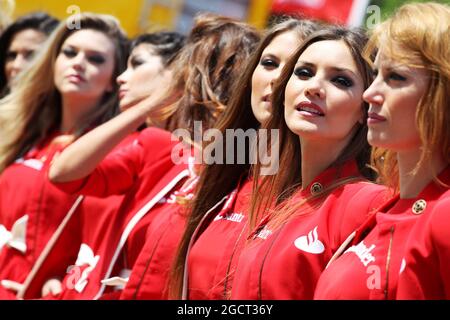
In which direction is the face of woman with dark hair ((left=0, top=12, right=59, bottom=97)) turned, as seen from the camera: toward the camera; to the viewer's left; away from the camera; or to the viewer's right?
toward the camera

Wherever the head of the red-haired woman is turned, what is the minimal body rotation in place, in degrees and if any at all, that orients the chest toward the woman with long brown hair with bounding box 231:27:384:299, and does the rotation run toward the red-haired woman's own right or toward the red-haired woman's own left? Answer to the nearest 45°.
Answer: approximately 90° to the red-haired woman's own right

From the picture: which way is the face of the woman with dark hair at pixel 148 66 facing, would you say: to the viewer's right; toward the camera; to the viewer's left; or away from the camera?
to the viewer's left

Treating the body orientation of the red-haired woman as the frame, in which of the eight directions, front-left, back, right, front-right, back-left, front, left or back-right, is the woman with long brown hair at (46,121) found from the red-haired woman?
right

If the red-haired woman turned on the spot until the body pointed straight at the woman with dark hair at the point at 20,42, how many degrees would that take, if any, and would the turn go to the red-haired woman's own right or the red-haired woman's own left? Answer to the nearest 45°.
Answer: approximately 90° to the red-haired woman's own right

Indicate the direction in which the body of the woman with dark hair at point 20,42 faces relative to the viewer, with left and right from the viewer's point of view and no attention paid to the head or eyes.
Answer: facing the viewer and to the left of the viewer

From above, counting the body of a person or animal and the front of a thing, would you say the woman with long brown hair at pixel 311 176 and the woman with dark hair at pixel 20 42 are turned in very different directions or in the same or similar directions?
same or similar directions

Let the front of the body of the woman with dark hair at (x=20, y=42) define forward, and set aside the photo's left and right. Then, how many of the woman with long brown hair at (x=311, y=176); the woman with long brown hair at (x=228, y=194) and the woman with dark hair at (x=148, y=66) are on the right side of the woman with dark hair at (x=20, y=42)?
0

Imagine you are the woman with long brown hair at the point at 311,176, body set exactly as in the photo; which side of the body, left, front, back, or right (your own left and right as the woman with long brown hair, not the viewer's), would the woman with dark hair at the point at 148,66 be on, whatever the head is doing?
right

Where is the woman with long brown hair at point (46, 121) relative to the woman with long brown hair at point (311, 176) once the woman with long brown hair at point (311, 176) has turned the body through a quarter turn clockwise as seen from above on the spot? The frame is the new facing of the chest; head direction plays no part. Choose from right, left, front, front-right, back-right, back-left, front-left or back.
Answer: front

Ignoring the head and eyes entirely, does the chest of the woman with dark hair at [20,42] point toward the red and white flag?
no

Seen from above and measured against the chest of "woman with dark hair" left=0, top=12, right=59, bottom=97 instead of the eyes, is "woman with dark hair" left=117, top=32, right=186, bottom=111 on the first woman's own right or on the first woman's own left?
on the first woman's own left

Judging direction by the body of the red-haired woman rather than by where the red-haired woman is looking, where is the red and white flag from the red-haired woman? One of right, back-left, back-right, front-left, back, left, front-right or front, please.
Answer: back-right

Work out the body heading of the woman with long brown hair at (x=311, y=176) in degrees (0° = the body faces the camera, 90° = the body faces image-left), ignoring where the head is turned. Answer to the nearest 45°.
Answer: approximately 45°

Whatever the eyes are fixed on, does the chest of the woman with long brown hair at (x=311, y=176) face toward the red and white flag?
no

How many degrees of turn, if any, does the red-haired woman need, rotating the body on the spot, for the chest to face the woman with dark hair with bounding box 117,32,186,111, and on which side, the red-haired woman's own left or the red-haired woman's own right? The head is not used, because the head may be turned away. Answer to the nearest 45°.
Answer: approximately 90° to the red-haired woman's own right

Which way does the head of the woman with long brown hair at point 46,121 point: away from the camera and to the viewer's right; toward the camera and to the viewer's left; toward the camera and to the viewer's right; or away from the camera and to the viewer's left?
toward the camera and to the viewer's left
